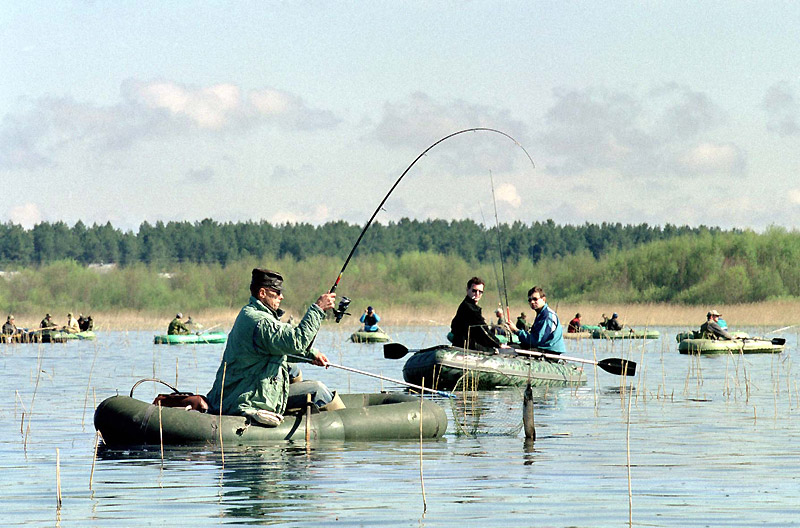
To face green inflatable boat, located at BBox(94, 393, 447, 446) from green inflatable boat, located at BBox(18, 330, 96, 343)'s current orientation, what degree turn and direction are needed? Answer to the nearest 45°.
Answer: approximately 90° to its right

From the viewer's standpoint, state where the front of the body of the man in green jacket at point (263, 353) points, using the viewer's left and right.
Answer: facing to the right of the viewer

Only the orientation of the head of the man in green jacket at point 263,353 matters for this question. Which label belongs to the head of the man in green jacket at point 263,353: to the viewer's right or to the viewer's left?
to the viewer's right

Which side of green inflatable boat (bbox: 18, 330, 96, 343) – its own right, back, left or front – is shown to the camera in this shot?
right

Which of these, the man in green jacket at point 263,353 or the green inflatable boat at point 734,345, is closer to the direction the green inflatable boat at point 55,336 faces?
the green inflatable boat
